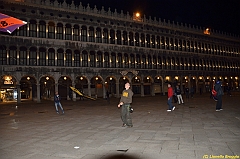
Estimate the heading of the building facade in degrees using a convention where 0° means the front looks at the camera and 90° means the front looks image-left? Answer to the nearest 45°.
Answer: approximately 315°
